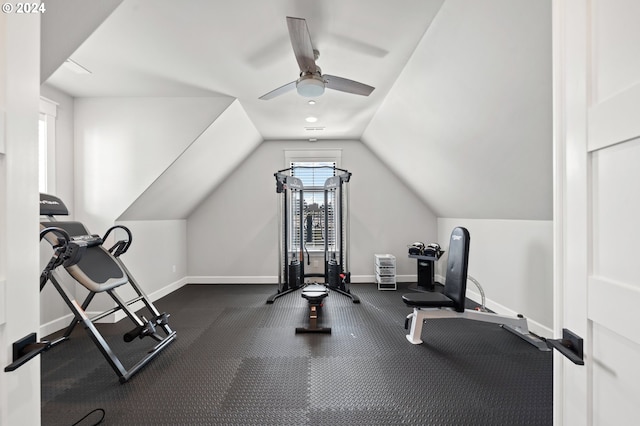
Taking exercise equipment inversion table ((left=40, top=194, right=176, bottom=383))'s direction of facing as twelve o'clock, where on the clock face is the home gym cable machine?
The home gym cable machine is roughly at 10 o'clock from the exercise equipment inversion table.

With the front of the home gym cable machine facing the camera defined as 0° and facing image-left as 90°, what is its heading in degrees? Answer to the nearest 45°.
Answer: approximately 0°

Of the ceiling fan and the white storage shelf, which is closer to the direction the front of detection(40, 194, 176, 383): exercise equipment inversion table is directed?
the ceiling fan

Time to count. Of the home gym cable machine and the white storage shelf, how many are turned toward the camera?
2

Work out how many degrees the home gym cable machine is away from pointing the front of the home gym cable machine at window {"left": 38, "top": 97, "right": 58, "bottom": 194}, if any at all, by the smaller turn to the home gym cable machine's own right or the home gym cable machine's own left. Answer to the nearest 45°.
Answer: approximately 45° to the home gym cable machine's own right

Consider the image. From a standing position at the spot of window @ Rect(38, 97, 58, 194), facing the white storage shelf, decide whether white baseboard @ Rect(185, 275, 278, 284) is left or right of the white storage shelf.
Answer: left

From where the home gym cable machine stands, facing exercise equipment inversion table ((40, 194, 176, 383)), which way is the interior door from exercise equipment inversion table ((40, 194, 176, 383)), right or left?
left

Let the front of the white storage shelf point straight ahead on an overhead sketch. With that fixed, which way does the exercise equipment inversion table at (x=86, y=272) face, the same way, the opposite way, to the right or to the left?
to the left

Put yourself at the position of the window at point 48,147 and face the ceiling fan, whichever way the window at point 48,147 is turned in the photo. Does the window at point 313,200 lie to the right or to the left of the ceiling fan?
left
